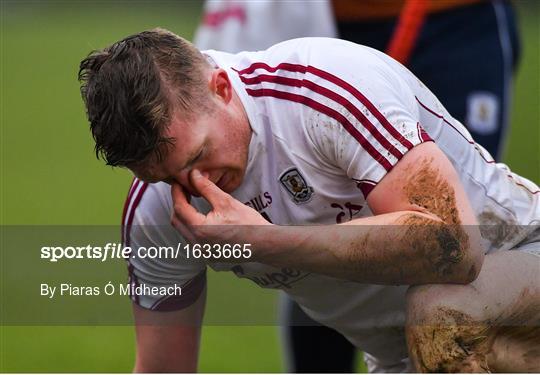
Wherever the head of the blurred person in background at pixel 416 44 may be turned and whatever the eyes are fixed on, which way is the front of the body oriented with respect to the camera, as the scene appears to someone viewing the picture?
toward the camera
